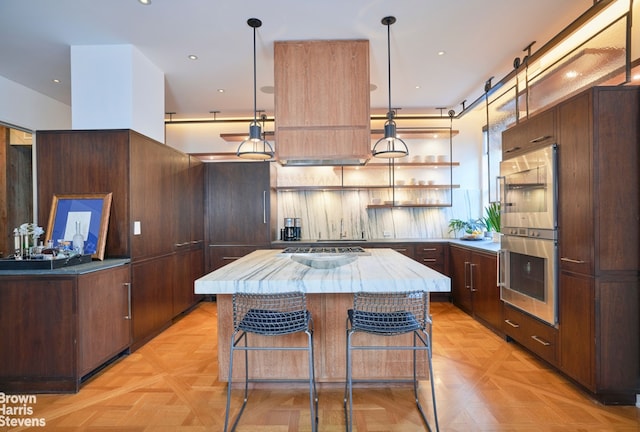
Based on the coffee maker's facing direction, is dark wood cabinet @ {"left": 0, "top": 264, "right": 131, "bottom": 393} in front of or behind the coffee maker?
in front

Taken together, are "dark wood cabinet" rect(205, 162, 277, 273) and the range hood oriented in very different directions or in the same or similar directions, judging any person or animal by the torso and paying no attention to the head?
same or similar directions

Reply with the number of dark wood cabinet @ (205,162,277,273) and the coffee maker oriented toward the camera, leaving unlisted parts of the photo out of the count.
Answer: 2

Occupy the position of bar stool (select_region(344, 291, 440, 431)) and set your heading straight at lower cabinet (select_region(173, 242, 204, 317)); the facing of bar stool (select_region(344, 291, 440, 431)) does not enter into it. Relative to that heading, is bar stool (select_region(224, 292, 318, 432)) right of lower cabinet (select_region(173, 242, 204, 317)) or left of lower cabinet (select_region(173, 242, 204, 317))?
left

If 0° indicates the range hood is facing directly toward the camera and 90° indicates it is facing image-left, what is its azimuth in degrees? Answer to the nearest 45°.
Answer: approximately 0°

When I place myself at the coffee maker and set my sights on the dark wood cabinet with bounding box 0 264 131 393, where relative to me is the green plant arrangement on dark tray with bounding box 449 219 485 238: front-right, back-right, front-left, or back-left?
back-left

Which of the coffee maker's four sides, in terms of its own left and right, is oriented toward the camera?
front

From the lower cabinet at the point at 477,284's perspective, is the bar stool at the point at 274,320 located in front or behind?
in front

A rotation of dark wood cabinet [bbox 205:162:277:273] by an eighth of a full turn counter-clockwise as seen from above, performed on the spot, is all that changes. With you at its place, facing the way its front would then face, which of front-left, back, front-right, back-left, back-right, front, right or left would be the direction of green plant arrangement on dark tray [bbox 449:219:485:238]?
front-left

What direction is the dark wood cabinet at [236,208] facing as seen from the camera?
toward the camera

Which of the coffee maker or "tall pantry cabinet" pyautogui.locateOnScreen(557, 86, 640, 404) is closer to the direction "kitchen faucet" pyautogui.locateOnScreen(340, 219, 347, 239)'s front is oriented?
the tall pantry cabinet

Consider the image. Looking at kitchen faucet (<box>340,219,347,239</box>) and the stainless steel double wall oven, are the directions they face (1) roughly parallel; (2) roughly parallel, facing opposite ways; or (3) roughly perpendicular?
roughly perpendicular

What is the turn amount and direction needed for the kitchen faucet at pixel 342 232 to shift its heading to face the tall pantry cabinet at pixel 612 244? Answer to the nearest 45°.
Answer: approximately 45° to its left

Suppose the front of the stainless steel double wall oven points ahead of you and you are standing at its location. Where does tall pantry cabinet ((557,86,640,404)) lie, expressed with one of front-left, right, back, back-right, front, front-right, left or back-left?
left

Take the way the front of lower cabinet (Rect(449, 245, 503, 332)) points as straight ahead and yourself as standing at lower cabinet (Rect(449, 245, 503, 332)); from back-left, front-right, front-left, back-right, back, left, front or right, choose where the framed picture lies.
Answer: front

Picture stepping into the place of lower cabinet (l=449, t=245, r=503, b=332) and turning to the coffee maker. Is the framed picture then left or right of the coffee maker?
left

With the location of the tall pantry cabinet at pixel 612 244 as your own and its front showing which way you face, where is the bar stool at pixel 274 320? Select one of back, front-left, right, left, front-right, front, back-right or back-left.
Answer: front

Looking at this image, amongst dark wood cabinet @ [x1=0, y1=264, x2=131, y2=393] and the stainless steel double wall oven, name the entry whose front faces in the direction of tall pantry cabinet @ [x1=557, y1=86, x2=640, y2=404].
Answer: the dark wood cabinet

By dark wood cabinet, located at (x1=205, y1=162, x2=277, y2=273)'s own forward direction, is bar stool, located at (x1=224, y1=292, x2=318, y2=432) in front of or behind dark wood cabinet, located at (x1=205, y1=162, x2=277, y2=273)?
in front

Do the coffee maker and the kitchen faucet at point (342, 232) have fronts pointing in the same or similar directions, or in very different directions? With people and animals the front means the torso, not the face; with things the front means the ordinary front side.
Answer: same or similar directions

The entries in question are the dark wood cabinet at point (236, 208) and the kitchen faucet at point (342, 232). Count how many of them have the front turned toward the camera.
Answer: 2

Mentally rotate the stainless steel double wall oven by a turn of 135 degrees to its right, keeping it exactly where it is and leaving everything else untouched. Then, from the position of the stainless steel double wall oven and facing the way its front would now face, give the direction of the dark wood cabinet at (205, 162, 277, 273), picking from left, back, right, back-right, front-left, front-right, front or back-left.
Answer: left
